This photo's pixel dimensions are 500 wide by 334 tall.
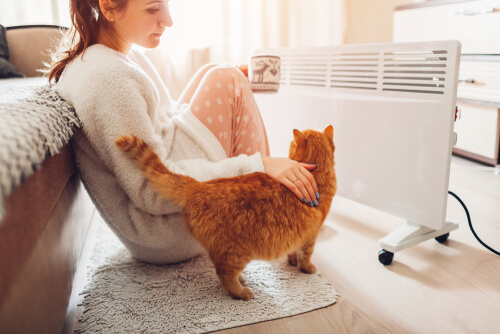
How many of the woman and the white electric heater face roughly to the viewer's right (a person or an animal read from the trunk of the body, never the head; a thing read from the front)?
1

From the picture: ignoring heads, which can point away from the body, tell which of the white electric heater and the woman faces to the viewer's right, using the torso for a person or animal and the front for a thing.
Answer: the woman

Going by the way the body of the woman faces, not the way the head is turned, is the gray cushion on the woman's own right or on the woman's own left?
on the woman's own left

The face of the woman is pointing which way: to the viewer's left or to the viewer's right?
to the viewer's right

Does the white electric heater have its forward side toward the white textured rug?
yes

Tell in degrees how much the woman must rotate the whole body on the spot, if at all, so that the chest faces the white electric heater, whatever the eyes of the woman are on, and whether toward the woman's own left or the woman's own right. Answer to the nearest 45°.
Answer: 0° — they already face it

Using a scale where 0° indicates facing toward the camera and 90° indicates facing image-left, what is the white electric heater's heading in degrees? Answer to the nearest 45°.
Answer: approximately 45°

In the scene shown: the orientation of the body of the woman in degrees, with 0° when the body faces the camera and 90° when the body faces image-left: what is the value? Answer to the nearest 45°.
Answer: approximately 270°
